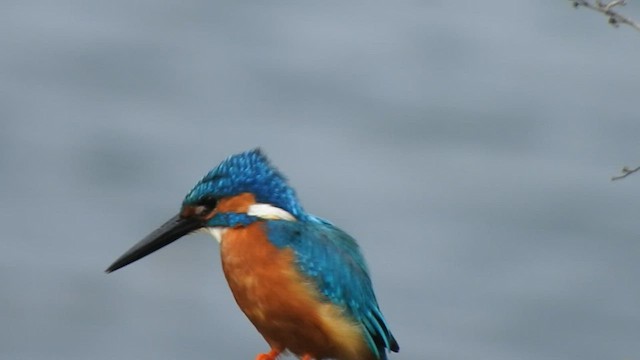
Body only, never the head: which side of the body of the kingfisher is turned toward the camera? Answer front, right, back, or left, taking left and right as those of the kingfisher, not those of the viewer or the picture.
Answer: left
